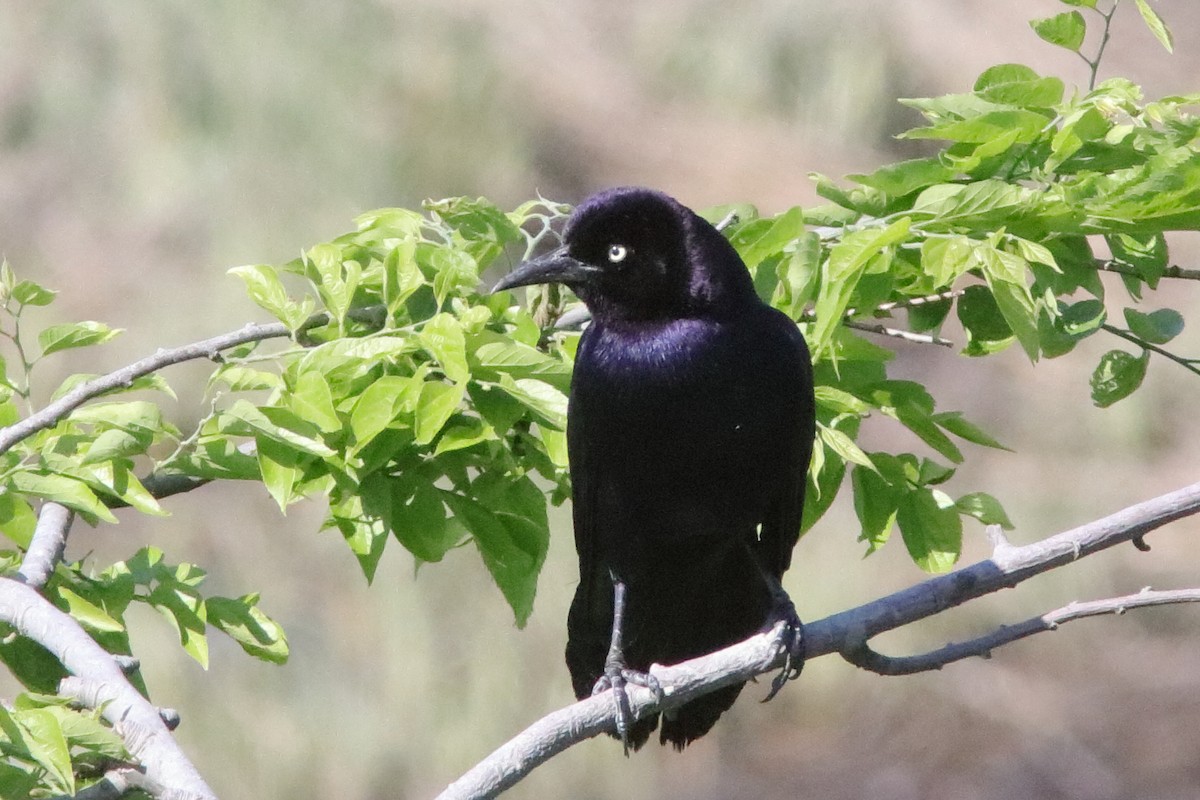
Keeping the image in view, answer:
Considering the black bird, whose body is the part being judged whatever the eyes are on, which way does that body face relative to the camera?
toward the camera
